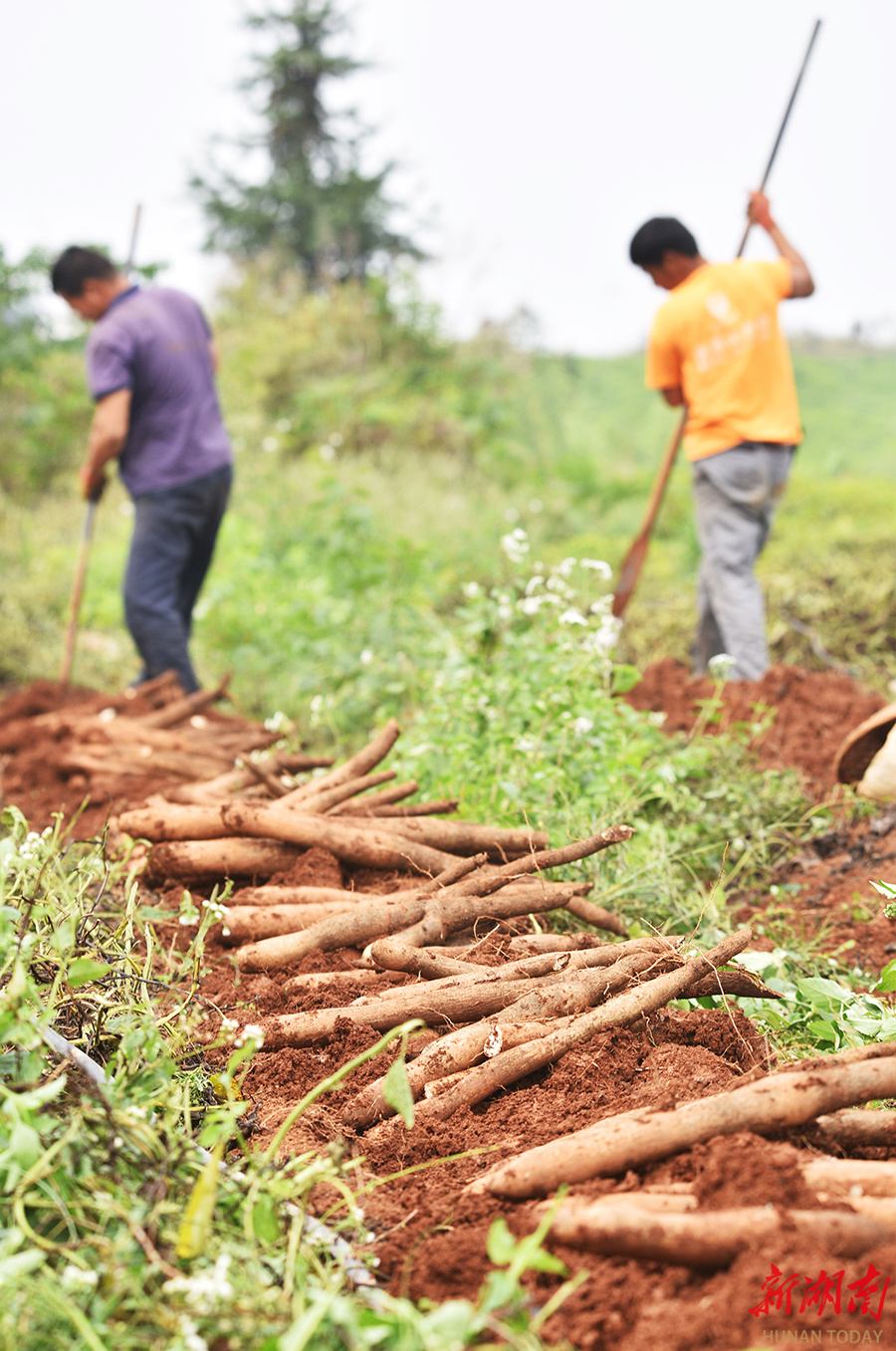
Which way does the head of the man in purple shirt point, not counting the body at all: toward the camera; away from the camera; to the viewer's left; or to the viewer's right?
to the viewer's left

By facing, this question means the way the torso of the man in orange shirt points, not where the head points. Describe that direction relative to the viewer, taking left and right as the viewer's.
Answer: facing away from the viewer and to the left of the viewer

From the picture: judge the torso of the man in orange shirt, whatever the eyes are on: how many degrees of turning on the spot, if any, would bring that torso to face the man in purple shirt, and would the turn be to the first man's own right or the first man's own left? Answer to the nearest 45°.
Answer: approximately 45° to the first man's own left

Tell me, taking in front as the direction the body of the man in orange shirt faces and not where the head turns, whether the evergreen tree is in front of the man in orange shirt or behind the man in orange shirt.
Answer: in front

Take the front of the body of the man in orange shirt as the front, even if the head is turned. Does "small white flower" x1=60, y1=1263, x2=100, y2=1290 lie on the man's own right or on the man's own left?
on the man's own left

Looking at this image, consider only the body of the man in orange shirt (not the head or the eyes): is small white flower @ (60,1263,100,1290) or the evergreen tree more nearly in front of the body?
the evergreen tree
